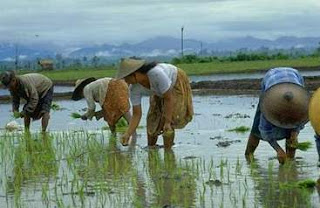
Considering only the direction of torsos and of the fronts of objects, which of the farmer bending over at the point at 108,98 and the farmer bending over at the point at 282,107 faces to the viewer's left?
the farmer bending over at the point at 108,98

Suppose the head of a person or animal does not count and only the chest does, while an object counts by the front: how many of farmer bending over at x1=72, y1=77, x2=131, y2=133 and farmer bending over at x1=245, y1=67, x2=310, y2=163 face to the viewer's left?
1

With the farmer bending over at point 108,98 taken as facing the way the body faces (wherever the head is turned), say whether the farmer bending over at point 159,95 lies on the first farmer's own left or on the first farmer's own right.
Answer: on the first farmer's own left

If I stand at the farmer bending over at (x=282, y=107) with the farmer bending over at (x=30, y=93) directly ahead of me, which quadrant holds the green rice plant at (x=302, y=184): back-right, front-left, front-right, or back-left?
back-left

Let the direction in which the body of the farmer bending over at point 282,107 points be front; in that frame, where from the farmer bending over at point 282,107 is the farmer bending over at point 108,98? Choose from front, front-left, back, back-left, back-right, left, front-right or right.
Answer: back-right

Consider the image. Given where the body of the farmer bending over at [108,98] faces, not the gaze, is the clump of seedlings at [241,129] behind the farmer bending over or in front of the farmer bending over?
behind

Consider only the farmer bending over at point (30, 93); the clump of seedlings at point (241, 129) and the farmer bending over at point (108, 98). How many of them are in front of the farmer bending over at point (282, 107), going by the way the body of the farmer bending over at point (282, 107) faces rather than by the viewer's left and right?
0

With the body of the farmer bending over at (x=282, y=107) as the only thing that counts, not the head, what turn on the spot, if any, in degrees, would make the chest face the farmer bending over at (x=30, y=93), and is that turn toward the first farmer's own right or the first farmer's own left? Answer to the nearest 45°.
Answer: approximately 135° to the first farmer's own right

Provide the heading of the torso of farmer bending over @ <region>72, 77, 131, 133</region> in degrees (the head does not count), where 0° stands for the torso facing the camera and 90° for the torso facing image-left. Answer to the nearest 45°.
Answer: approximately 90°

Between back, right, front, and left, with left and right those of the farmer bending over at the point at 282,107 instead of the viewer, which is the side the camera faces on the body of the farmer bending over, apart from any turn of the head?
front

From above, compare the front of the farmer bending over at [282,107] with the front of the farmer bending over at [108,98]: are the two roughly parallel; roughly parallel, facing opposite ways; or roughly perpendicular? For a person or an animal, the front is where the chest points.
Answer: roughly perpendicular

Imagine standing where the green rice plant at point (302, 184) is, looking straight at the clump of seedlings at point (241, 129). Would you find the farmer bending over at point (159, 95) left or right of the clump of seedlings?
left
